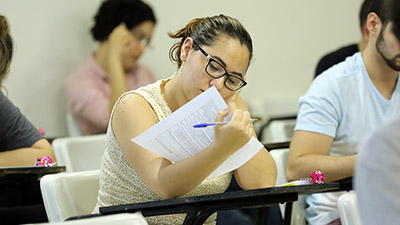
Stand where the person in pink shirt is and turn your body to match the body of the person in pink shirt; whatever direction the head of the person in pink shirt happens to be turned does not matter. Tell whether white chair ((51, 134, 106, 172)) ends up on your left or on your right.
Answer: on your right

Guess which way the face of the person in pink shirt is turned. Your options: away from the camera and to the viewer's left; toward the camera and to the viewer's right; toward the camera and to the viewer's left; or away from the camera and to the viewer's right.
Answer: toward the camera and to the viewer's right

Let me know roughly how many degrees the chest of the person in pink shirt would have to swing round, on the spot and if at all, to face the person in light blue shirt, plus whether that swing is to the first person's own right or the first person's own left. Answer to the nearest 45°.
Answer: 0° — they already face them

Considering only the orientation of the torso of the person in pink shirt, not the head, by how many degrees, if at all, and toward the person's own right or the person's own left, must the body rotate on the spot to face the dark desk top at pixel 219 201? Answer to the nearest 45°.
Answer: approximately 45° to the person's own right

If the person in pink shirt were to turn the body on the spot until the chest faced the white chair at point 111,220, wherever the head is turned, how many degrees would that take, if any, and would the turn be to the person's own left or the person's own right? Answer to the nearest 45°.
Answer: approximately 45° to the person's own right

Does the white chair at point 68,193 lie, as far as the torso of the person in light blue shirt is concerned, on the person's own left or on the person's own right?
on the person's own right

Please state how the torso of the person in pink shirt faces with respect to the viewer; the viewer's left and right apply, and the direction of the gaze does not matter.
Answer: facing the viewer and to the right of the viewer

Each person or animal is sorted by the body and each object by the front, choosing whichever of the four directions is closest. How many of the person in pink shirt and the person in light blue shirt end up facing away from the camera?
0

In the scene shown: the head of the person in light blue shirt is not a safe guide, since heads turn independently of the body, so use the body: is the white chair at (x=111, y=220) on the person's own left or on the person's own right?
on the person's own right
